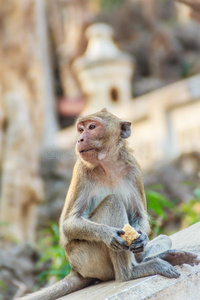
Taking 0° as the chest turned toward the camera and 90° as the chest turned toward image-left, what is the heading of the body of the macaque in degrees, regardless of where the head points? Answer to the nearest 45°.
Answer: approximately 315°
